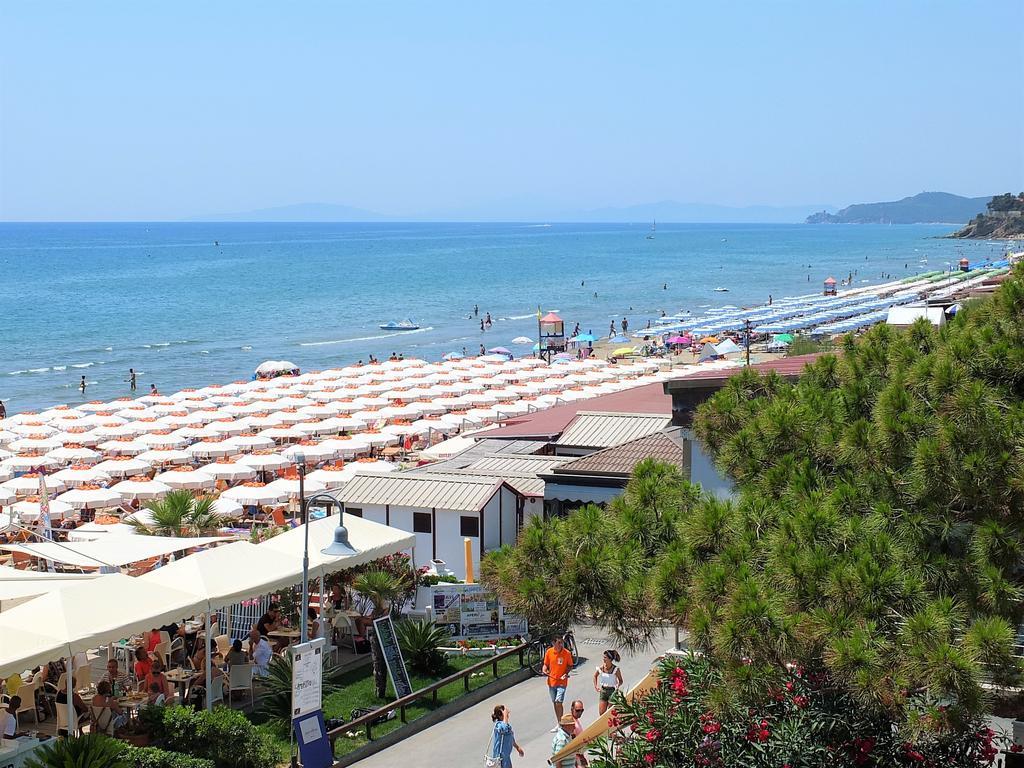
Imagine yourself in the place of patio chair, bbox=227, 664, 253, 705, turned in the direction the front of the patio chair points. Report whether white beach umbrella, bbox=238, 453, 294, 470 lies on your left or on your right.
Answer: on your right

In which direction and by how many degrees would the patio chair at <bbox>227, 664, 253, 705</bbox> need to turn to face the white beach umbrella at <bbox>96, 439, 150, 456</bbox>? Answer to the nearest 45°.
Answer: approximately 45° to its right

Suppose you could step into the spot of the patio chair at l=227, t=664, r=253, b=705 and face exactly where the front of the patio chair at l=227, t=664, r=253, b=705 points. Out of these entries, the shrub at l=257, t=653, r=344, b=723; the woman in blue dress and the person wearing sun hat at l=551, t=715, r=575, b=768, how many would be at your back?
3

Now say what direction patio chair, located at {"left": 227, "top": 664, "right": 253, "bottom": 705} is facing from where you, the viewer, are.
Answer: facing away from the viewer and to the left of the viewer

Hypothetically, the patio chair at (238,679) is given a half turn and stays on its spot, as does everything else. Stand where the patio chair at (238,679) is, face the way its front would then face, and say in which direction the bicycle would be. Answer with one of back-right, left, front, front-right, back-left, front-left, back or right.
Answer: front-left

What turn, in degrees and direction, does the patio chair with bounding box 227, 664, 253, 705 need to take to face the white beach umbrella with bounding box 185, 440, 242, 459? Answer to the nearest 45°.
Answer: approximately 45° to its right

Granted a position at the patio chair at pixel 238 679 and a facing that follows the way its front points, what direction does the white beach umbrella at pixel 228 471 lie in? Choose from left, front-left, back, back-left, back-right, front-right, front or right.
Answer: front-right

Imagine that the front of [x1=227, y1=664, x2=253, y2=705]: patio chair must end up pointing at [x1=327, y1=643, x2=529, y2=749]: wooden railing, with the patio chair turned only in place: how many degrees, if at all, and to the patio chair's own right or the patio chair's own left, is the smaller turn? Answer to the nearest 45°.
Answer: approximately 90° to the patio chair's own right

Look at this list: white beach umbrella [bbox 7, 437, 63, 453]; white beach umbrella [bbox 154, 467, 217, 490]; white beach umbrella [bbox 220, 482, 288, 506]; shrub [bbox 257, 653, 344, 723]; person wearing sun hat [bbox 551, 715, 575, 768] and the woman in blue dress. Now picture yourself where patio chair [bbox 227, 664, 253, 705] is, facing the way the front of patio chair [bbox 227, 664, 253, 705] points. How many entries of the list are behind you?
3

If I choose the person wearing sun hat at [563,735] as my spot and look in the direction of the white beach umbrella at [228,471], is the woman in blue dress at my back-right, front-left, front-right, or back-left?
front-left

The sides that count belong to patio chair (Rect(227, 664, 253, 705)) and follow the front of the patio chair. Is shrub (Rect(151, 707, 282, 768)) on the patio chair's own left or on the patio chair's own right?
on the patio chair's own left

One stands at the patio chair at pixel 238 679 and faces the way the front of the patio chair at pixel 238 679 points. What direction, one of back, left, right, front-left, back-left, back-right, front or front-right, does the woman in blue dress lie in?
back

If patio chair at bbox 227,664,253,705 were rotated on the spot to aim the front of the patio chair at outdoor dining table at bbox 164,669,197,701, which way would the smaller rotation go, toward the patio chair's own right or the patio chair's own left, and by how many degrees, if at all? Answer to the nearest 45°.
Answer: approximately 45° to the patio chair's own left
